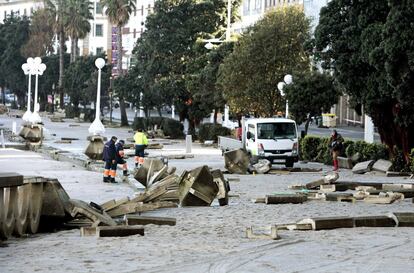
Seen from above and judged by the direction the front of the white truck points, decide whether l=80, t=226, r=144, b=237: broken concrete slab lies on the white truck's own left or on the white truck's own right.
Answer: on the white truck's own right

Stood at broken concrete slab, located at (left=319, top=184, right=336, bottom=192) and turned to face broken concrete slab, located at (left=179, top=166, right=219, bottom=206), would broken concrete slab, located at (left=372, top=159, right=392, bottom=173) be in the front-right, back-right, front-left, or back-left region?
back-right

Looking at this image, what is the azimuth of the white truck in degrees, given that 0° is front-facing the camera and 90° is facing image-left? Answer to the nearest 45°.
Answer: approximately 315°

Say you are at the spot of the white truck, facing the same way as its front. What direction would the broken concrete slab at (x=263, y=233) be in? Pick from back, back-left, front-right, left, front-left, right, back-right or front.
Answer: front-right

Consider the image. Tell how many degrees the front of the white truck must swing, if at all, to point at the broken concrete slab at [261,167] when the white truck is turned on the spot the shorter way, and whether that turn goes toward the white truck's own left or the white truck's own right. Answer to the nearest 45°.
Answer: approximately 45° to the white truck's own right

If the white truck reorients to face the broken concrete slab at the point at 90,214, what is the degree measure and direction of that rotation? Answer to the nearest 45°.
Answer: approximately 45° to its right

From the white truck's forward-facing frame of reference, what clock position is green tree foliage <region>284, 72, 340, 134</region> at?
The green tree foliage is roughly at 8 o'clock from the white truck.
